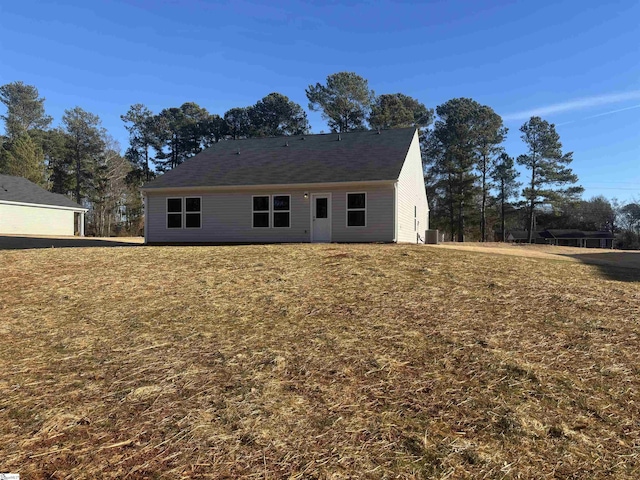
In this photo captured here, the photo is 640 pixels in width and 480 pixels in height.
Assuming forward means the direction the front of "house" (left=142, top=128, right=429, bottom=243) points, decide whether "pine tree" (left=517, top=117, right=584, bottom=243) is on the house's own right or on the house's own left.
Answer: on the house's own right

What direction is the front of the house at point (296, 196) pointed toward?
away from the camera

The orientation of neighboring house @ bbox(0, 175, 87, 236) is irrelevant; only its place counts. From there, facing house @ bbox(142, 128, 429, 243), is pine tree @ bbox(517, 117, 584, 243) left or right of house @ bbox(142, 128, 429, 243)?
left

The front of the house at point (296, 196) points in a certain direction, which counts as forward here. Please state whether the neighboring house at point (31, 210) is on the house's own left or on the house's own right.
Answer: on the house's own left
